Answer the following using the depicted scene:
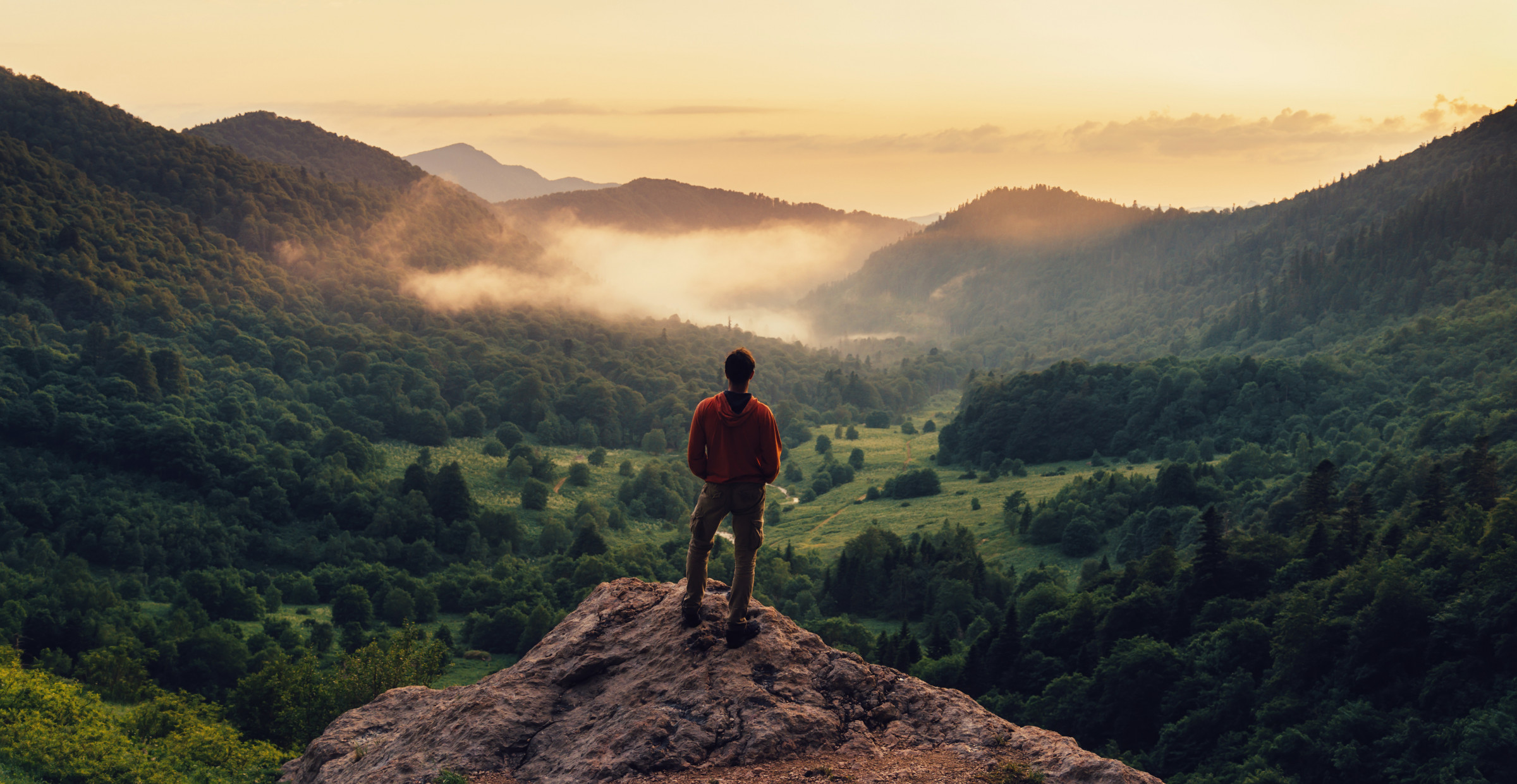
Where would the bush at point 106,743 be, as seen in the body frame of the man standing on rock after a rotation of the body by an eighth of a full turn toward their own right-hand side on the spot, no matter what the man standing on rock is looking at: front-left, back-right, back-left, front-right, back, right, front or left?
left

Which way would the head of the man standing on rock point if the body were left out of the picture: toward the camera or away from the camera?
away from the camera

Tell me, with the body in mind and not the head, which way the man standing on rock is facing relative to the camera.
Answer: away from the camera
